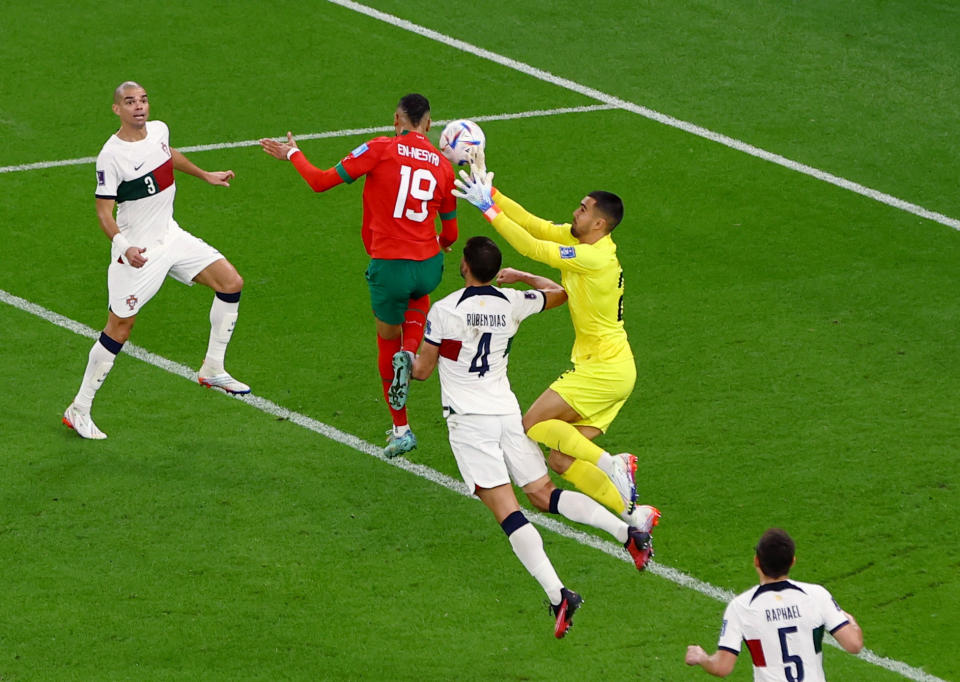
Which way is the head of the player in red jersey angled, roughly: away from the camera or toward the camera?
away from the camera

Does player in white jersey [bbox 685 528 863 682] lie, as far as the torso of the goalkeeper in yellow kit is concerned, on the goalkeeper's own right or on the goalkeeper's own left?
on the goalkeeper's own left

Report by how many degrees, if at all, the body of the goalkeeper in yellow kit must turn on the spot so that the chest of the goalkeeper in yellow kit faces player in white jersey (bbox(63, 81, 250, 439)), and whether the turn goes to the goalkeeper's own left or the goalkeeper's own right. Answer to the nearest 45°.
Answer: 0° — they already face them

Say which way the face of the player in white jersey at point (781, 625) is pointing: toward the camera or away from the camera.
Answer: away from the camera

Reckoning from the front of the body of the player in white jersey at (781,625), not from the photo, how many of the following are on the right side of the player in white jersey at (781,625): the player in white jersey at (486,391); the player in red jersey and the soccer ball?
0

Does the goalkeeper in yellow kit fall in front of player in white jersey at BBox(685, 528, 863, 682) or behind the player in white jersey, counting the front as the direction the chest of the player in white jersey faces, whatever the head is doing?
in front

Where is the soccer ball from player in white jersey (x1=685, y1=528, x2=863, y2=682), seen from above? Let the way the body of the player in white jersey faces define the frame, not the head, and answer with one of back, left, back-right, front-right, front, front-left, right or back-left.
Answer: front-left

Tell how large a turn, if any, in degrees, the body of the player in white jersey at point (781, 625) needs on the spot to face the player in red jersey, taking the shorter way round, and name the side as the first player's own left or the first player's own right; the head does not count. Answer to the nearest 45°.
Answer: approximately 45° to the first player's own left

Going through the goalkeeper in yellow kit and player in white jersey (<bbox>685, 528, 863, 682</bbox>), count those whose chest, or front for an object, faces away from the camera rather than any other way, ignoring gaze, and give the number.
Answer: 1

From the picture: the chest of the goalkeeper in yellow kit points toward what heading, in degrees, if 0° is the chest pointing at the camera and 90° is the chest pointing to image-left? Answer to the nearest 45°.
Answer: approximately 90°

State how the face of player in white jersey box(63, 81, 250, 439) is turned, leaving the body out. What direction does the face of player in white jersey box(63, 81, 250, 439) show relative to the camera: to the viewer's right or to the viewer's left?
to the viewer's right

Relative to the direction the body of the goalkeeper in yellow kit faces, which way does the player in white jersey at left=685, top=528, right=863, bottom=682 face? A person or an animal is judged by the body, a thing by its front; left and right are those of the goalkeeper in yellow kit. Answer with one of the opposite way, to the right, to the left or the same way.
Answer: to the right

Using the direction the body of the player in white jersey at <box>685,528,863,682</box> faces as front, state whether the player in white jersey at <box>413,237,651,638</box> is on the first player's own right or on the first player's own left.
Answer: on the first player's own left

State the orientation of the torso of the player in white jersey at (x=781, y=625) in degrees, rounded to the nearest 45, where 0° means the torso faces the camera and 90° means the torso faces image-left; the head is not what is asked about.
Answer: approximately 180°

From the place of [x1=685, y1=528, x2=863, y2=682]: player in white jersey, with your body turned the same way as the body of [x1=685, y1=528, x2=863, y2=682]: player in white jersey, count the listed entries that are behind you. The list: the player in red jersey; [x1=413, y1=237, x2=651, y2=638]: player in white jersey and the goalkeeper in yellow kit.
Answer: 0

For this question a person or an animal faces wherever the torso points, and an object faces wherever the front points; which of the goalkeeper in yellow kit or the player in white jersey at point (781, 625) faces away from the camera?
the player in white jersey
